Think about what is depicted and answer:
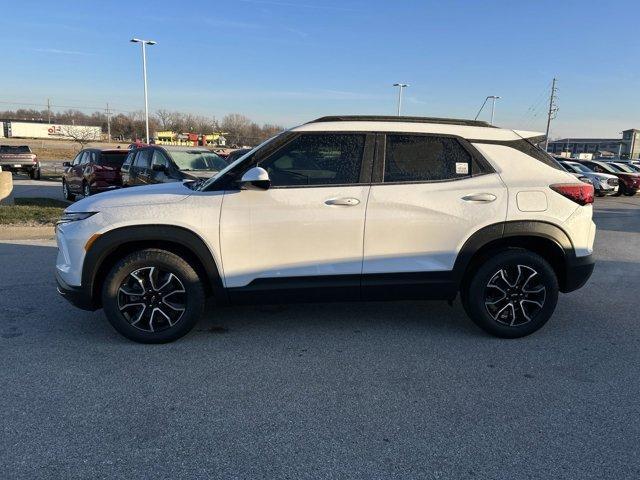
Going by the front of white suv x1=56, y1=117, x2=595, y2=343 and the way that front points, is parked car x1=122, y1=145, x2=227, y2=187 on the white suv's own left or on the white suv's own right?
on the white suv's own right

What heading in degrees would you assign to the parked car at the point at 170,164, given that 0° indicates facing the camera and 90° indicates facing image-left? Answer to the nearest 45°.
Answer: approximately 315°

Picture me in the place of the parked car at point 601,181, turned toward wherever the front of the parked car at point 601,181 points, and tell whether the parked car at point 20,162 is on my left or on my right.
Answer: on my right

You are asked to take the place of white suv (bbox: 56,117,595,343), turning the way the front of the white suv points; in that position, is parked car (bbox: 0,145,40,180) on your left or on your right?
on your right

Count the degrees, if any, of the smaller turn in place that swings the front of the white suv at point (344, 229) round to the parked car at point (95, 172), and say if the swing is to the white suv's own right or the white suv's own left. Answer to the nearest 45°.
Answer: approximately 45° to the white suv's own right

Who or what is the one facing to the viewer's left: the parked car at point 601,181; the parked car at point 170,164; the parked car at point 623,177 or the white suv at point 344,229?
the white suv

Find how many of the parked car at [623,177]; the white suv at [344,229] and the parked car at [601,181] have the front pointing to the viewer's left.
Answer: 1

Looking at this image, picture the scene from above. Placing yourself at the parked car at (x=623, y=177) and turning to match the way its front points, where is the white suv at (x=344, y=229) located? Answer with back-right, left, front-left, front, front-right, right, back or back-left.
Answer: front-right

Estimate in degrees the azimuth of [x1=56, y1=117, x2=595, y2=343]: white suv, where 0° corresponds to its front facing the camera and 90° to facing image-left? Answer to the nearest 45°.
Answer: approximately 90°
